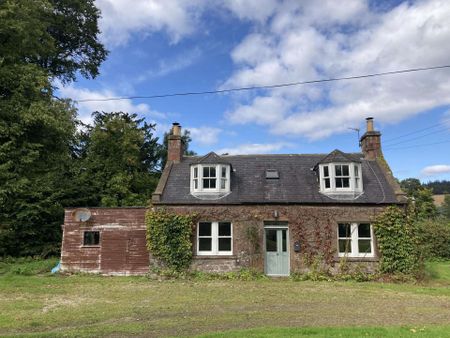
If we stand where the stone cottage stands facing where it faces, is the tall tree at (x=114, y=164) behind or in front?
behind

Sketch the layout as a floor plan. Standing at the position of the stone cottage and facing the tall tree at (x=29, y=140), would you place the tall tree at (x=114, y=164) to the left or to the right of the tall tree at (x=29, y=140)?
right

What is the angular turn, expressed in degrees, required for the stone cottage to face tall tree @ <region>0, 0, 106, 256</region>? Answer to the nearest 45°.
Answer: approximately 90° to its right

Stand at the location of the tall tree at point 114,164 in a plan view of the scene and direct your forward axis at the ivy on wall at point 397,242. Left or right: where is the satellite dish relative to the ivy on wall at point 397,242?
right

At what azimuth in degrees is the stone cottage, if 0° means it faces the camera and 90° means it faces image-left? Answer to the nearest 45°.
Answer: approximately 0°

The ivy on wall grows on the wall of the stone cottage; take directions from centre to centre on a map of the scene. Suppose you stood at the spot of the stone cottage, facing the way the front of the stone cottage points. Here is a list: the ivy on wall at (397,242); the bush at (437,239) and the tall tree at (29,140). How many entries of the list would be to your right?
1

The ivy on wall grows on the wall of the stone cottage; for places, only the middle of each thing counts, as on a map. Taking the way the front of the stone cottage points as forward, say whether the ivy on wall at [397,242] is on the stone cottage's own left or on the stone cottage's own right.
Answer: on the stone cottage's own left

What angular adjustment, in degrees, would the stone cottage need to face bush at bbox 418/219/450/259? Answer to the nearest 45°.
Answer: approximately 135° to its left
